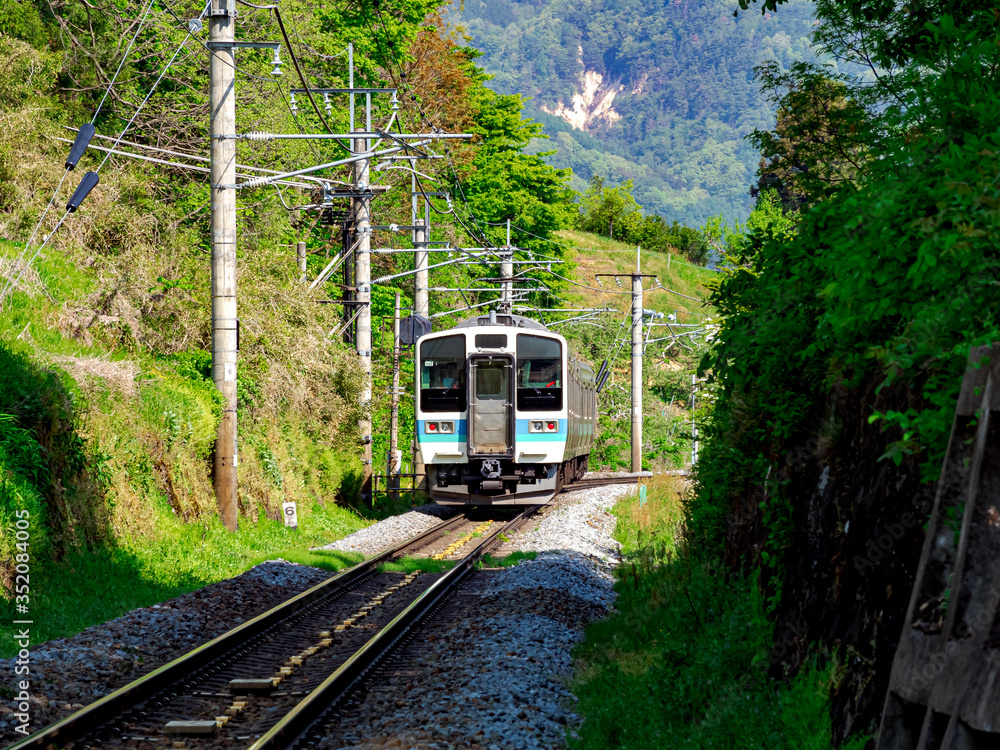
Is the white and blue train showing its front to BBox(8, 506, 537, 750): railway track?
yes

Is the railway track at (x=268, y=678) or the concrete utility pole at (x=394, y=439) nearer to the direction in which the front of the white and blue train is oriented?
the railway track

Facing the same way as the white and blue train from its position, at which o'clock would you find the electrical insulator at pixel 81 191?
The electrical insulator is roughly at 1 o'clock from the white and blue train.

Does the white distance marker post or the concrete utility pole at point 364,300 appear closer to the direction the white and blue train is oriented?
the white distance marker post

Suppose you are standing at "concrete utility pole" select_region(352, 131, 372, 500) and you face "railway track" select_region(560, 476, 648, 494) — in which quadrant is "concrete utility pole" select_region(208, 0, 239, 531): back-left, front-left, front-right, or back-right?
back-right

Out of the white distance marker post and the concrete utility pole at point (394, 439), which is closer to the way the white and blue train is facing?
the white distance marker post

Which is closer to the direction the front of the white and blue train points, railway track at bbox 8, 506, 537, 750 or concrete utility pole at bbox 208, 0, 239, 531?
the railway track

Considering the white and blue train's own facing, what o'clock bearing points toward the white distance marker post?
The white distance marker post is roughly at 2 o'clock from the white and blue train.

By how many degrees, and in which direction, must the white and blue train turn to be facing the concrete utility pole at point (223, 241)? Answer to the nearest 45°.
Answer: approximately 45° to its right

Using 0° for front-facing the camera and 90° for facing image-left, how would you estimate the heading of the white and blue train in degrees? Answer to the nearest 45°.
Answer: approximately 0°
